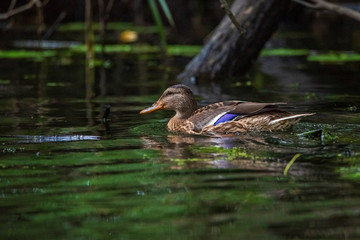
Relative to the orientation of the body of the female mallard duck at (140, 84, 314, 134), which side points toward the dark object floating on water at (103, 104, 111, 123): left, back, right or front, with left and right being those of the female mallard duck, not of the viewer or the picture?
front

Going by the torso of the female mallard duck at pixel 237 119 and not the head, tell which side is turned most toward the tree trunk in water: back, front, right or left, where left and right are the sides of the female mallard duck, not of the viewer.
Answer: right

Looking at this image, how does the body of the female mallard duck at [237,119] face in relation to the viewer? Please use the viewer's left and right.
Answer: facing to the left of the viewer

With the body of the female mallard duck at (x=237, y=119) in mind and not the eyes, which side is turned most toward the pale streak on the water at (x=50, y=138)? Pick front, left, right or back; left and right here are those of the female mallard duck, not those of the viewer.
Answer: front

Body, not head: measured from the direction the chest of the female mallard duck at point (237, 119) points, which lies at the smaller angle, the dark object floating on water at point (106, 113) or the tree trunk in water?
the dark object floating on water
